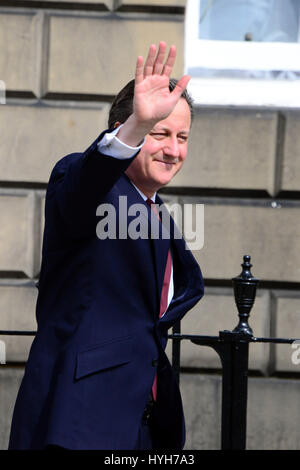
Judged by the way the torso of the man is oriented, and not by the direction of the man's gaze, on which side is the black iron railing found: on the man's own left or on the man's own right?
on the man's own left

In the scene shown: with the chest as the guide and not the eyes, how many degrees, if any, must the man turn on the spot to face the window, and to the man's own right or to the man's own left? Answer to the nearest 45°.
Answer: approximately 135° to the man's own left

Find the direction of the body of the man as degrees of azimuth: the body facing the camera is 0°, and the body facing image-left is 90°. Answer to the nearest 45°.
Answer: approximately 315°
